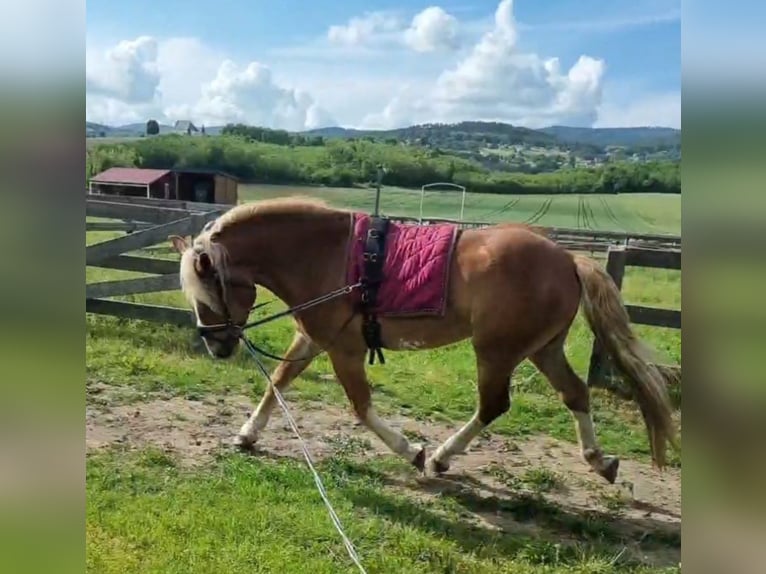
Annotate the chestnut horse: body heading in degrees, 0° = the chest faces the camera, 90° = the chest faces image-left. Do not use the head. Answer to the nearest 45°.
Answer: approximately 90°

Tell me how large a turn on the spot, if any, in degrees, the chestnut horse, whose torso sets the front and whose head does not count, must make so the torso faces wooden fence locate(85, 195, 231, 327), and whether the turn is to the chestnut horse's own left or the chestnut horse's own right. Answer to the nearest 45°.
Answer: approximately 45° to the chestnut horse's own right

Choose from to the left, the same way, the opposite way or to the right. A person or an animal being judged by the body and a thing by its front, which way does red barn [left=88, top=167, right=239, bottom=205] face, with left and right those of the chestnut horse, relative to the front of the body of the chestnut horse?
to the left

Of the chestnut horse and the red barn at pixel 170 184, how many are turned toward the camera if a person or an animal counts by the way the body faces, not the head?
1

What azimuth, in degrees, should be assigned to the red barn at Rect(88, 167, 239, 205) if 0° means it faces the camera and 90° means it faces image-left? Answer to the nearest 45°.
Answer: approximately 0°
